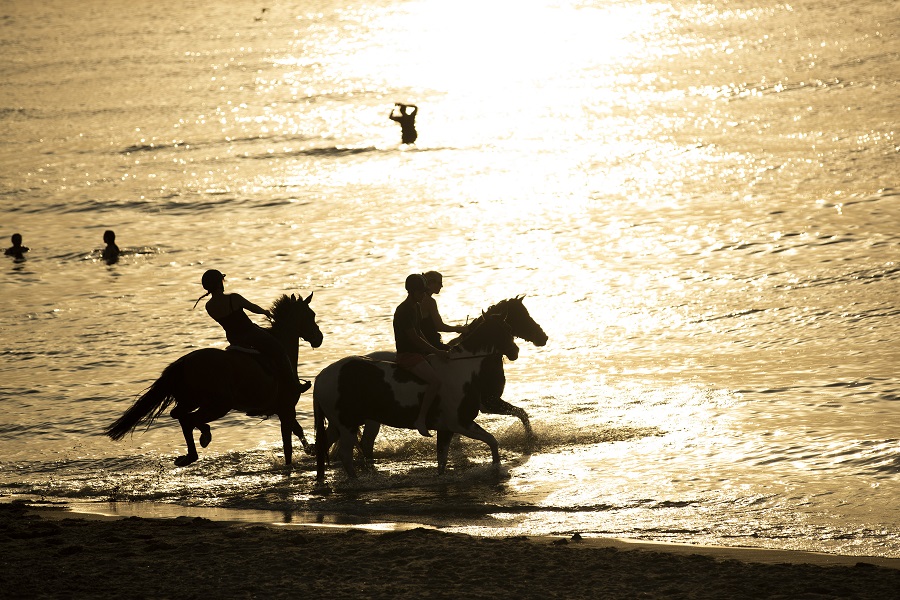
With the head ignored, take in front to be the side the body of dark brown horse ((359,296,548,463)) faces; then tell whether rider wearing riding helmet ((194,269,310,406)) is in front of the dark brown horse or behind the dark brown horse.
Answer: behind

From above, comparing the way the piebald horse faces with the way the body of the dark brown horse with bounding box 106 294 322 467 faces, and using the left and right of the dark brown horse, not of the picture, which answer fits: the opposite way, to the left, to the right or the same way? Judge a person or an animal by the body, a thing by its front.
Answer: the same way

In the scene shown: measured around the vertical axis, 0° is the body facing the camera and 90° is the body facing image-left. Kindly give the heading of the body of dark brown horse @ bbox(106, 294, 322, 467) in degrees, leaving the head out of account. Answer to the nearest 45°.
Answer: approximately 270°

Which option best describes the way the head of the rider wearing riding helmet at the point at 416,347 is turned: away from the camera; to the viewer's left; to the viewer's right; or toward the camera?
to the viewer's right

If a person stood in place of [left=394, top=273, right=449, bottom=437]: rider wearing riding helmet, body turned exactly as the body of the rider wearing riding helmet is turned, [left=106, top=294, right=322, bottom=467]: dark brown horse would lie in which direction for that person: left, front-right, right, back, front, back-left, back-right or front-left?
back

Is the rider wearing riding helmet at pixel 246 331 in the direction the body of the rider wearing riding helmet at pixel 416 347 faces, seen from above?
no

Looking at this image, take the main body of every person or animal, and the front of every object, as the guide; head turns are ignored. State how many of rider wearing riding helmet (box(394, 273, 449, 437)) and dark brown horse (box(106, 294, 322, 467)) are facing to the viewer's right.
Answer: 2

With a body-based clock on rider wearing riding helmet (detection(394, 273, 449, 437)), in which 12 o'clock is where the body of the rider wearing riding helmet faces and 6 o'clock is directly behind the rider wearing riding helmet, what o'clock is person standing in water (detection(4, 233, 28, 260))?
The person standing in water is roughly at 8 o'clock from the rider wearing riding helmet.

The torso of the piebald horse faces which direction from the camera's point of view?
to the viewer's right

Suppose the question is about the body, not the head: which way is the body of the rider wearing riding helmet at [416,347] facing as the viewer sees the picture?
to the viewer's right

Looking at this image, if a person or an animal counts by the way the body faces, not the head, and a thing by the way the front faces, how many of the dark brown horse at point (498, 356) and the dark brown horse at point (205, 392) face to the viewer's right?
2

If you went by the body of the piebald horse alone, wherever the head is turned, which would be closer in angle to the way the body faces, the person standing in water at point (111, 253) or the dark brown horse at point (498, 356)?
the dark brown horse

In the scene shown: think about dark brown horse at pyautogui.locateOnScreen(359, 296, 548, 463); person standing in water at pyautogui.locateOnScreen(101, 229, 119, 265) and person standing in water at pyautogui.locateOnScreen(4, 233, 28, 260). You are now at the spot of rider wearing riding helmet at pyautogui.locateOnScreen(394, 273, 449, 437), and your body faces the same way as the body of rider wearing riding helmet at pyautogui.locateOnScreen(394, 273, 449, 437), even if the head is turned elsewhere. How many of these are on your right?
0

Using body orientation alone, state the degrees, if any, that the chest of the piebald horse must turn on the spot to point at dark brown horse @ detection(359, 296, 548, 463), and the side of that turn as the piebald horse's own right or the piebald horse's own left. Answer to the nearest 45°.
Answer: approximately 45° to the piebald horse's own left

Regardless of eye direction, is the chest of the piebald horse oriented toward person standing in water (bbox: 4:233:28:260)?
no

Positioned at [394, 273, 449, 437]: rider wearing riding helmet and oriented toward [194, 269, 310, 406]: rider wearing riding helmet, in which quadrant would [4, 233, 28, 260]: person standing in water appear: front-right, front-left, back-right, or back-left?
front-right

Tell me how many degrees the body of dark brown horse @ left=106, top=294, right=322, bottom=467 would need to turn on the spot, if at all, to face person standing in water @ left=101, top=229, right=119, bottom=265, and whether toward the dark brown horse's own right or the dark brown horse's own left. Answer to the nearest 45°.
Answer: approximately 90° to the dark brown horse's own left

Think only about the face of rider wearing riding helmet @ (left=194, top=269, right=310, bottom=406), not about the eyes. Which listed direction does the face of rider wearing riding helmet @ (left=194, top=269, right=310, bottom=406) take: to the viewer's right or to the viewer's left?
to the viewer's right

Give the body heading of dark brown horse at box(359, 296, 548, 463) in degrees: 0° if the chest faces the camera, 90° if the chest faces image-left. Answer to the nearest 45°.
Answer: approximately 270°

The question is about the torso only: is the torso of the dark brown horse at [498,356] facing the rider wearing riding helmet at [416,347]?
no

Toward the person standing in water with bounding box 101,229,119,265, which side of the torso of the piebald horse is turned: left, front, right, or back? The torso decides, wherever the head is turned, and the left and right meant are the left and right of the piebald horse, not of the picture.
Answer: left
